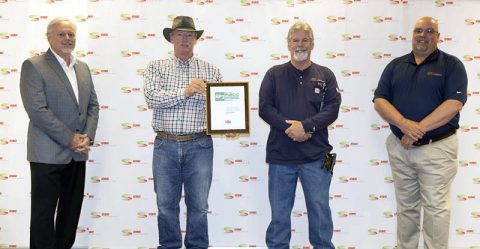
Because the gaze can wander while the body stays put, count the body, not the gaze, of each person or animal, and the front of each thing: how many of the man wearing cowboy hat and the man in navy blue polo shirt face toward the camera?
2

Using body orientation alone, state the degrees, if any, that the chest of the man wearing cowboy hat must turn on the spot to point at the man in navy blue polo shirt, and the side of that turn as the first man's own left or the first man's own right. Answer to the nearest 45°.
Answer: approximately 90° to the first man's own left

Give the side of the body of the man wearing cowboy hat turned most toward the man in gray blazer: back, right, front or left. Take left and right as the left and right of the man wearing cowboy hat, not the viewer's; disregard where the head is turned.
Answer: right

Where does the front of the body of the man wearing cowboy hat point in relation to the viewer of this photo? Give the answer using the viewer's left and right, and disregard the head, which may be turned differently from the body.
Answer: facing the viewer

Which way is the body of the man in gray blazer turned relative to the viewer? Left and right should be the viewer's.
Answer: facing the viewer and to the right of the viewer

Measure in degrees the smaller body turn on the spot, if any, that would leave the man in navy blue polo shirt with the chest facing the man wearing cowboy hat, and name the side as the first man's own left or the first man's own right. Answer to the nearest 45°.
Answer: approximately 90° to the first man's own right

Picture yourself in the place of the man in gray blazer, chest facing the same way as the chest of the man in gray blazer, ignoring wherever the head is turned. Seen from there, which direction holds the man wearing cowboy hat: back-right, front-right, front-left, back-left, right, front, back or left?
front-left

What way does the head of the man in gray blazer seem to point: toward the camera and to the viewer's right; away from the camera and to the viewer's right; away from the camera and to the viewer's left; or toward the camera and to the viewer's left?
toward the camera and to the viewer's right

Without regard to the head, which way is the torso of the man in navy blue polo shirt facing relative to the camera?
toward the camera

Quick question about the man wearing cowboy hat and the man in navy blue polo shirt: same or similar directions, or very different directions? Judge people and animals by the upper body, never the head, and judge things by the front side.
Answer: same or similar directions

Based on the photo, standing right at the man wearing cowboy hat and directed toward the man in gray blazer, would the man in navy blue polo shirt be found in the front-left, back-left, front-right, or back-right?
back-left
